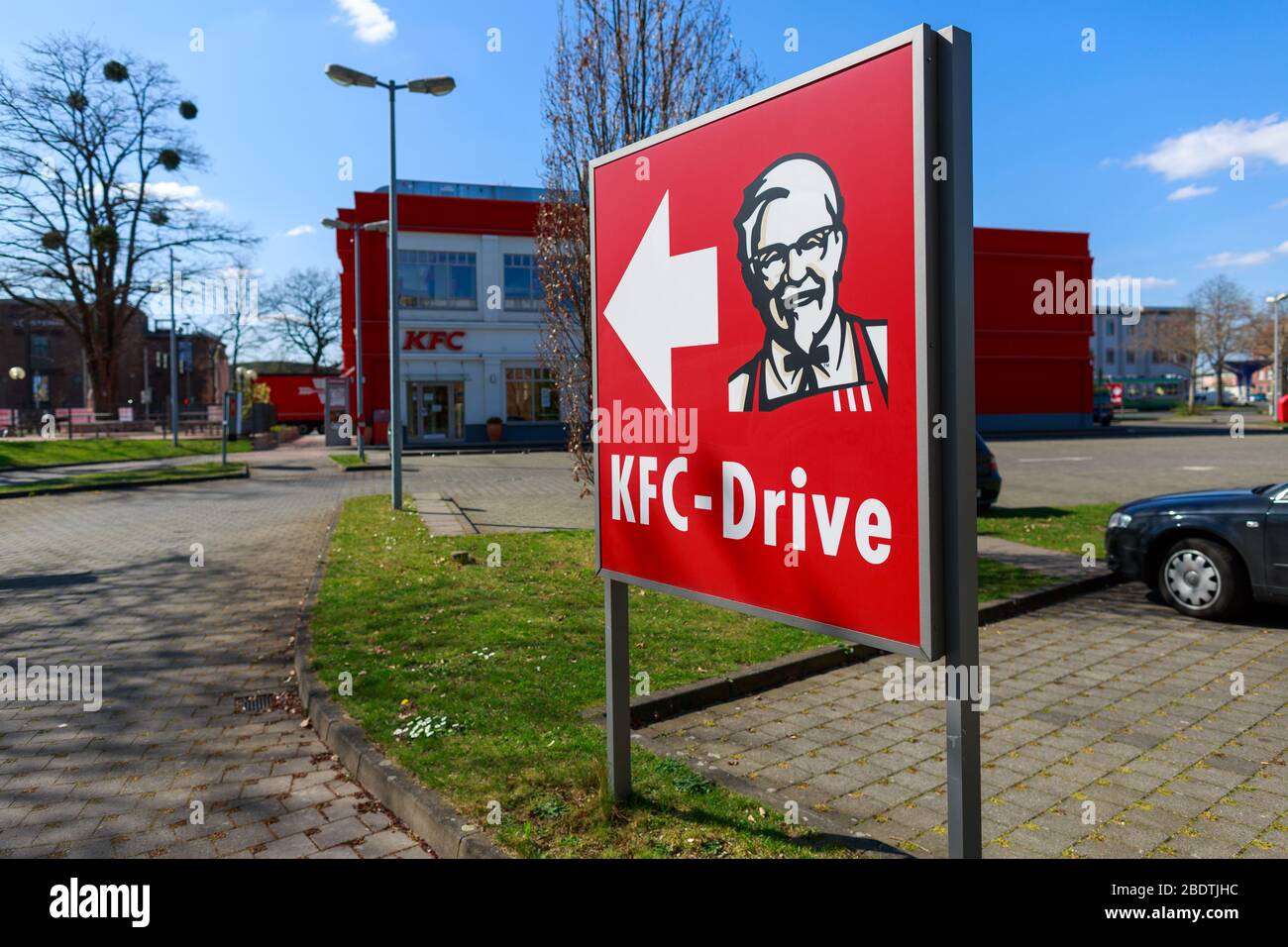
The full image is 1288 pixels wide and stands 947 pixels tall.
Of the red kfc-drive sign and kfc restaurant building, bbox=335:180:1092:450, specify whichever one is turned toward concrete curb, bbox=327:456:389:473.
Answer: the kfc restaurant building

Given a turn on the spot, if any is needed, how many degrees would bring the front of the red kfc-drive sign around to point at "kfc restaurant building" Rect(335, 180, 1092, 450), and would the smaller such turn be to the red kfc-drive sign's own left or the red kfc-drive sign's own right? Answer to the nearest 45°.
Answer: approximately 135° to the red kfc-drive sign's own right

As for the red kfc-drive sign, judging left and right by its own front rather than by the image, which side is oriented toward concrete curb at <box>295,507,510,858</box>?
right

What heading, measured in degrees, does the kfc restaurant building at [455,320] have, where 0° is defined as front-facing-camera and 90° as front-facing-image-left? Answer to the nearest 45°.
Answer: approximately 0°

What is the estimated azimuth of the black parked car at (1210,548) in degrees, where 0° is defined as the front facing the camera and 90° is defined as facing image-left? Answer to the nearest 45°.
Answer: approximately 90°

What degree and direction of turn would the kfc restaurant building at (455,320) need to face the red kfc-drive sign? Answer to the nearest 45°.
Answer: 0° — it already faces it

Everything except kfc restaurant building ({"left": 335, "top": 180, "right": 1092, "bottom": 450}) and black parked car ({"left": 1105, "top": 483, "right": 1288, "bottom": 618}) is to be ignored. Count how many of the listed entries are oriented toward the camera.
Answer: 1
